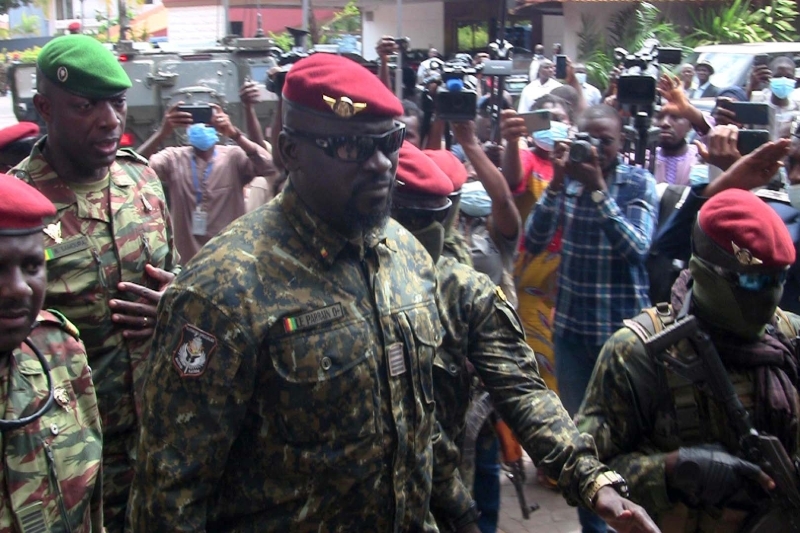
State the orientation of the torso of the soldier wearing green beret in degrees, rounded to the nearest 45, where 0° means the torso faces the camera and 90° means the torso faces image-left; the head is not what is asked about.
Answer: approximately 315°

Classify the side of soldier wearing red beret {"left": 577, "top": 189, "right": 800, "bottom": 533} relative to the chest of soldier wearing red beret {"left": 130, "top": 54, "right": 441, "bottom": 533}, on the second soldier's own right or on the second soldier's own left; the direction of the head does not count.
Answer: on the second soldier's own left

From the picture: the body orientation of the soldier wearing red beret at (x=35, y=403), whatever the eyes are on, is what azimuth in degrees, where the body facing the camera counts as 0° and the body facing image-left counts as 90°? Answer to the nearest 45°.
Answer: approximately 0°

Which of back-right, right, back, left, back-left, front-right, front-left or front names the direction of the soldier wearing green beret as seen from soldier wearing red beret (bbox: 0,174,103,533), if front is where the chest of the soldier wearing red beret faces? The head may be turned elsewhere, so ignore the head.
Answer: back
